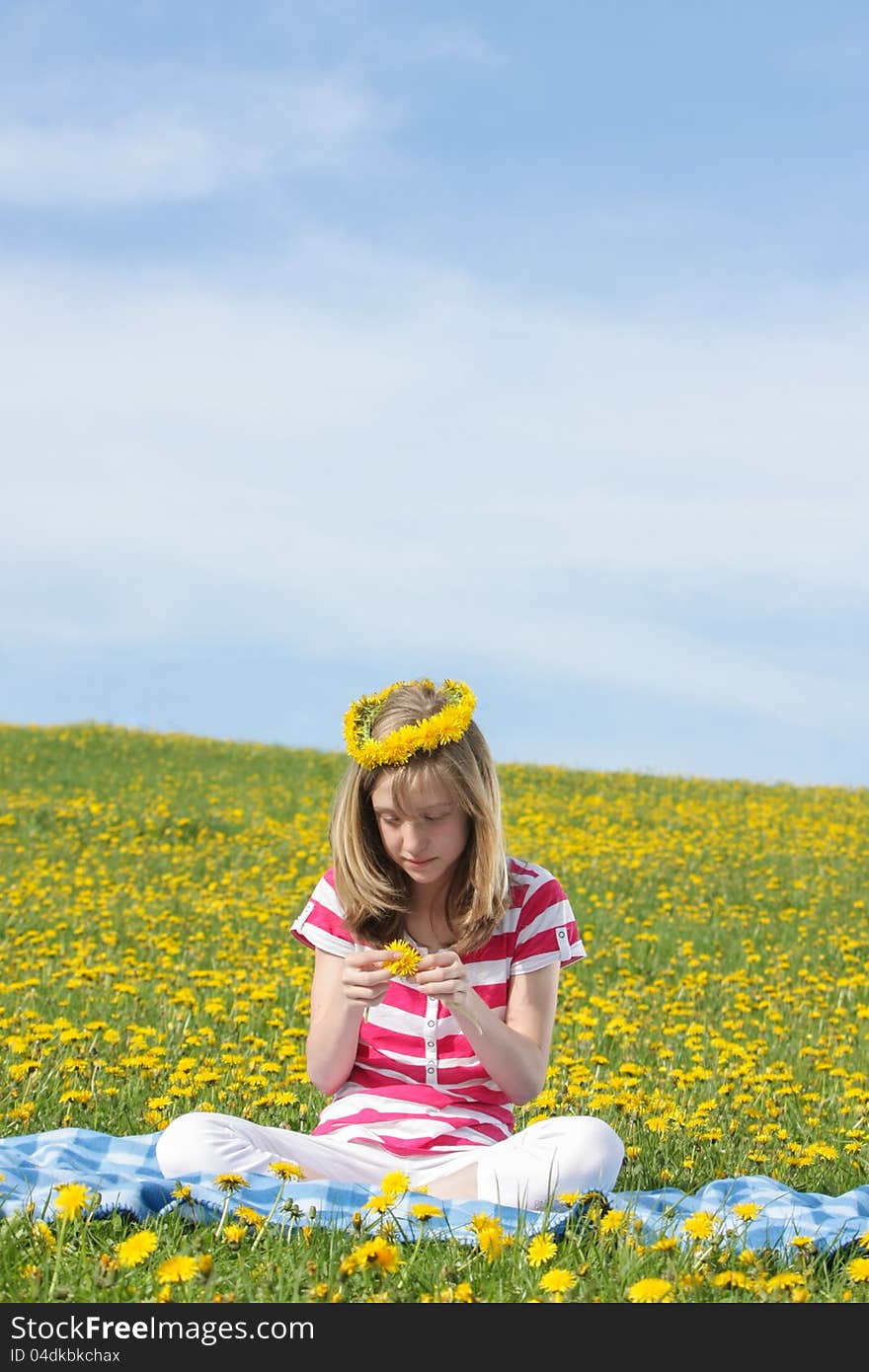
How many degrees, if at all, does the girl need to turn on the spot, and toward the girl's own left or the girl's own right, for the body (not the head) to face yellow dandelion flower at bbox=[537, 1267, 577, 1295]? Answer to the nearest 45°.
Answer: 0° — they already face it

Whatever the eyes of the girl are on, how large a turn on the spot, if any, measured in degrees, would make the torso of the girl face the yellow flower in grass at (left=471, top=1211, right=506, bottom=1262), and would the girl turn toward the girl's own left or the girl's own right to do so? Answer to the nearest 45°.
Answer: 0° — they already face it

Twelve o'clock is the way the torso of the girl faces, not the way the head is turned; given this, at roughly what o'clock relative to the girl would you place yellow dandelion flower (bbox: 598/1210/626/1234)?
The yellow dandelion flower is roughly at 11 o'clock from the girl.

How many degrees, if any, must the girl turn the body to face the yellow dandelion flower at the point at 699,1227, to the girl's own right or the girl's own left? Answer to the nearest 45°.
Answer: approximately 45° to the girl's own left

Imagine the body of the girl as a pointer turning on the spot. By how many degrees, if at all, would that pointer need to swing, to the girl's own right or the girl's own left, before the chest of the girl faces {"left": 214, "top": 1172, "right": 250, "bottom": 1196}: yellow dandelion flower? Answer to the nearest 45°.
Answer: approximately 45° to the girl's own right

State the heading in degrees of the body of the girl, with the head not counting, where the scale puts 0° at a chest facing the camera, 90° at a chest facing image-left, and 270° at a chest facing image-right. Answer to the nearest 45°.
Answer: approximately 0°
